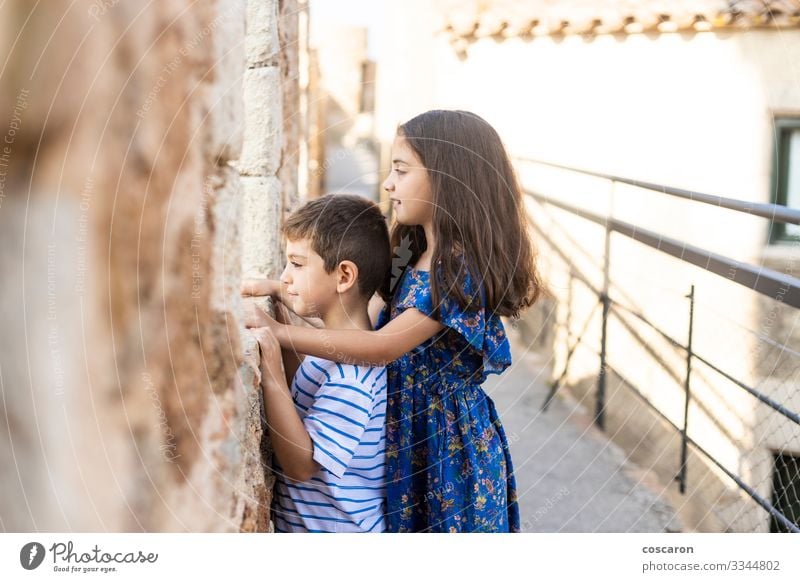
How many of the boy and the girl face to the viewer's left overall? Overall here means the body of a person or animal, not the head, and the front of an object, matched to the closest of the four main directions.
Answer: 2

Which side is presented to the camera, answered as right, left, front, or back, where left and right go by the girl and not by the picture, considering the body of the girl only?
left

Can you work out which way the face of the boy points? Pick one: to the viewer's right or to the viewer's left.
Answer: to the viewer's left

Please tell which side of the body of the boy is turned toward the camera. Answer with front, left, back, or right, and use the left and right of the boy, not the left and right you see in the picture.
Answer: left

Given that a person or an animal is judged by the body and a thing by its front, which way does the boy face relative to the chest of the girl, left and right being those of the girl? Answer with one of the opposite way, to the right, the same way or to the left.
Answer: the same way

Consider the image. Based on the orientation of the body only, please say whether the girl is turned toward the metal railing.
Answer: no

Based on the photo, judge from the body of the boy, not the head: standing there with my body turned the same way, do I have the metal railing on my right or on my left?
on my right

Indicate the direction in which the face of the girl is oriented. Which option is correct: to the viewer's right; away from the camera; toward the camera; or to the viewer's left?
to the viewer's left
